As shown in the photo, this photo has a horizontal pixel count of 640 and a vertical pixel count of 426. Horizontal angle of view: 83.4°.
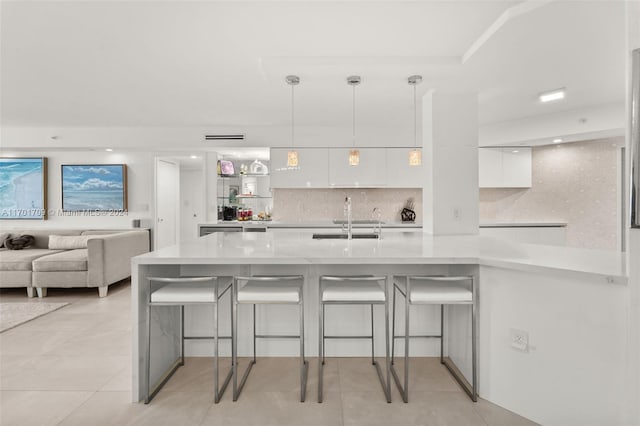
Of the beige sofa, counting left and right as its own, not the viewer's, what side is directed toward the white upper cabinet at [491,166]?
left

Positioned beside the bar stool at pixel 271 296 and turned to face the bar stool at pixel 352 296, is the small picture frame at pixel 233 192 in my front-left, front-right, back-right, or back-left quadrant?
back-left

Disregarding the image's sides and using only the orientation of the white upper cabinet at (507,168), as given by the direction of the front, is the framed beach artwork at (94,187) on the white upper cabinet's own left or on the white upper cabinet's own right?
on the white upper cabinet's own right

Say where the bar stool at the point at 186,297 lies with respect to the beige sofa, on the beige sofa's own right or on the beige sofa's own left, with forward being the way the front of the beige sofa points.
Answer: on the beige sofa's own left

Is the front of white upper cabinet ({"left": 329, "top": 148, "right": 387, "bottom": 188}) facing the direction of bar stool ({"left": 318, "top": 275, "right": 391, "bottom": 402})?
yes

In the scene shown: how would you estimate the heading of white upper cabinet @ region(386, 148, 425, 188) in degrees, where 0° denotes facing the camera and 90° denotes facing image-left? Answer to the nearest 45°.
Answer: approximately 0°

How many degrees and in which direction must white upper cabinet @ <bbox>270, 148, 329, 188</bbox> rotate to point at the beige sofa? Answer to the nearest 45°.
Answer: approximately 90° to its right

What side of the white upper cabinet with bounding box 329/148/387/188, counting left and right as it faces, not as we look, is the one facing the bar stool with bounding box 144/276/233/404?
front

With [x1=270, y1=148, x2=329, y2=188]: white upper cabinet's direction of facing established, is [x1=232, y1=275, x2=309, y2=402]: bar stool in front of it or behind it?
in front
